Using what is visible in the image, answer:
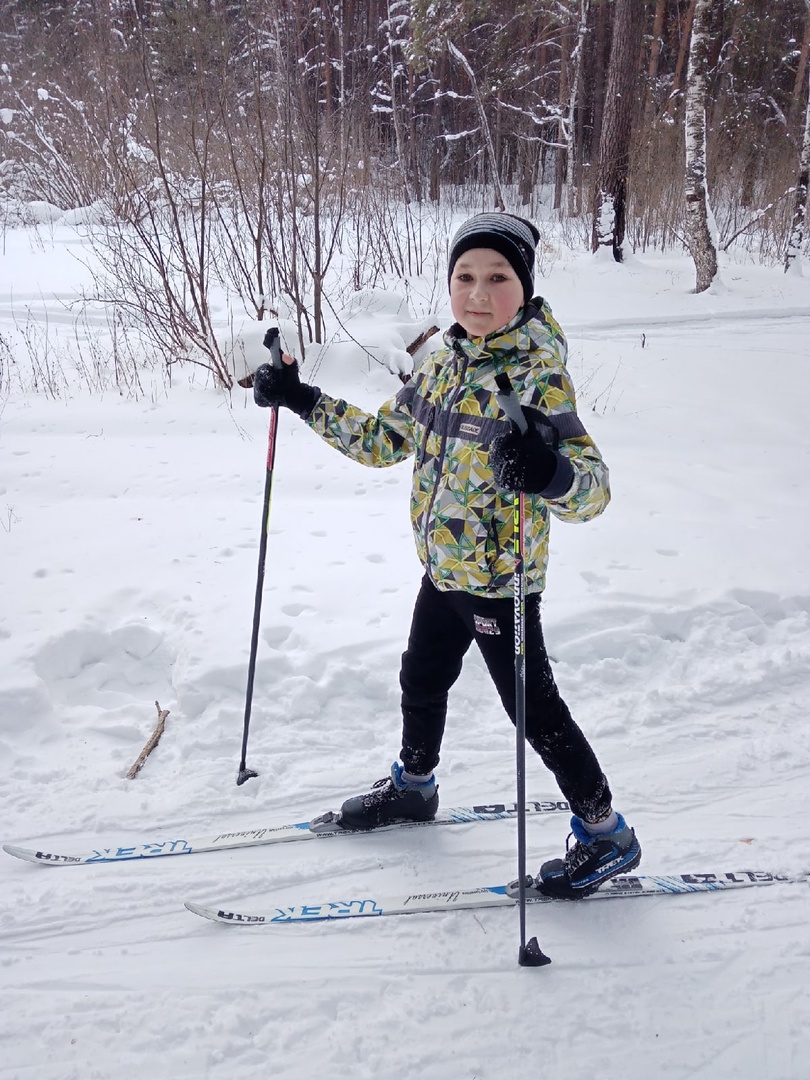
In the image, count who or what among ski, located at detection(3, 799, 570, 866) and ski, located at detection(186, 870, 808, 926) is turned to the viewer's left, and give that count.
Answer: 2

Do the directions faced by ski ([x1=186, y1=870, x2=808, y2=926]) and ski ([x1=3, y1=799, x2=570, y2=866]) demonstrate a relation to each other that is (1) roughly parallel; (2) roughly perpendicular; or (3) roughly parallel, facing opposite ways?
roughly parallel

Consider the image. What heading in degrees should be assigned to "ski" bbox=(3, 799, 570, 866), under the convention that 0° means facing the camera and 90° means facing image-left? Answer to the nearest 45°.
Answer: approximately 90°

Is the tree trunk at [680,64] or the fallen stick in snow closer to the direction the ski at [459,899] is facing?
the fallen stick in snow

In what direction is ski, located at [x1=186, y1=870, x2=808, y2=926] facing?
to the viewer's left

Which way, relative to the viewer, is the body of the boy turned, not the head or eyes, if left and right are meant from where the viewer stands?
facing the viewer and to the left of the viewer

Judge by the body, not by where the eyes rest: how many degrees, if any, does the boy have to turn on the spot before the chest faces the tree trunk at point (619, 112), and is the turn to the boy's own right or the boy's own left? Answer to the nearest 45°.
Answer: approximately 135° to the boy's own right

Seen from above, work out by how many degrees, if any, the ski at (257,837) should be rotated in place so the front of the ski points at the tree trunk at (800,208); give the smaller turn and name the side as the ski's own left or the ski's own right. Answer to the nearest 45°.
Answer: approximately 135° to the ski's own right

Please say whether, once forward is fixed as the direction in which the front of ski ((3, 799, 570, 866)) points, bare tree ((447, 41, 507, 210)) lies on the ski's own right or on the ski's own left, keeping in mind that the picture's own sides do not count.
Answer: on the ski's own right

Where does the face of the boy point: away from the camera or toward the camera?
toward the camera
